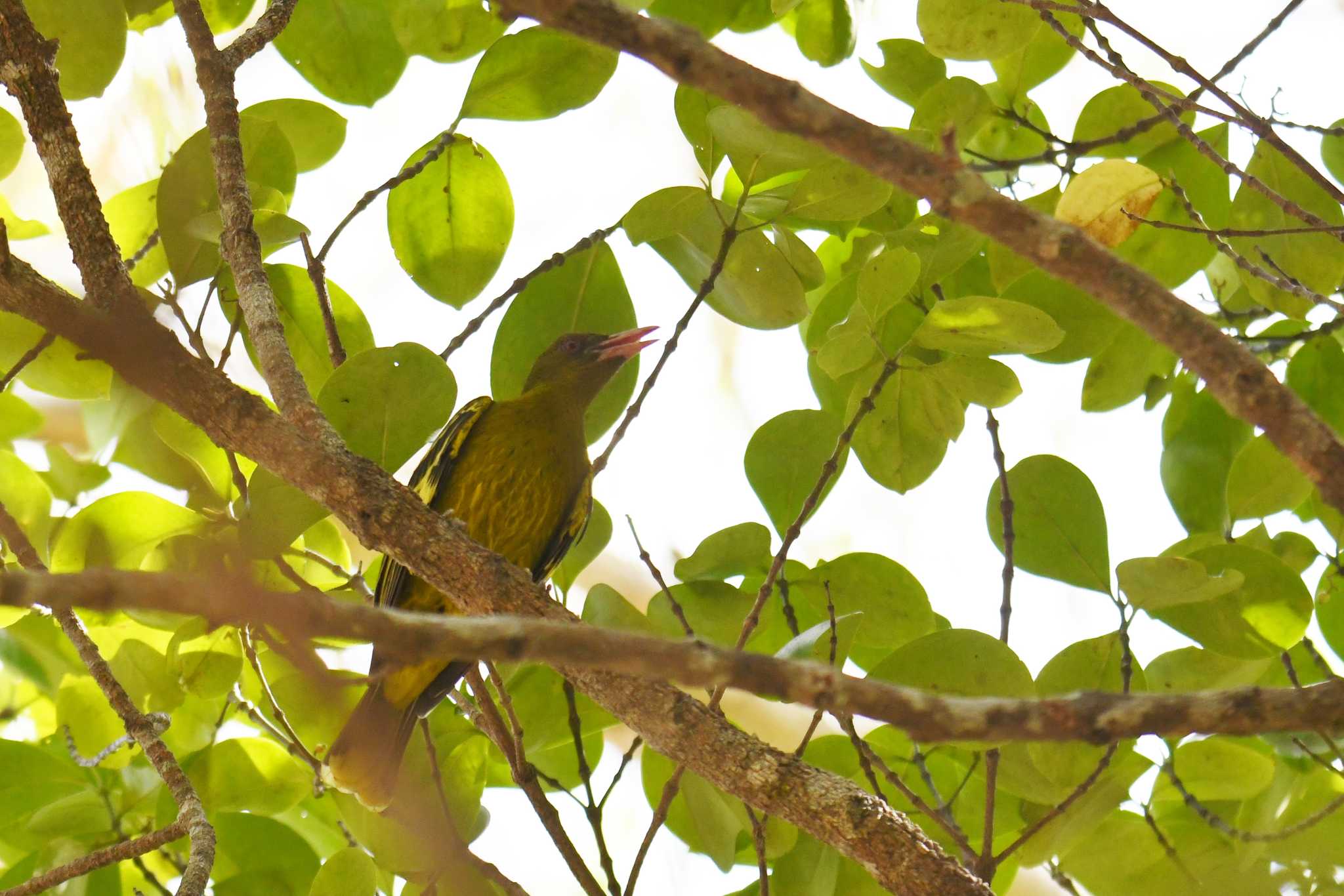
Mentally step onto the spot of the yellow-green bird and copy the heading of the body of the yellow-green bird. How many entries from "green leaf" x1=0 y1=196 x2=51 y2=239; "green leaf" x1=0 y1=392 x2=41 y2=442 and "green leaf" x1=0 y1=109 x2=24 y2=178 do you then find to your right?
3

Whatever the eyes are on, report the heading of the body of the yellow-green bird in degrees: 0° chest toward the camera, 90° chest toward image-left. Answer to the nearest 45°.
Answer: approximately 315°

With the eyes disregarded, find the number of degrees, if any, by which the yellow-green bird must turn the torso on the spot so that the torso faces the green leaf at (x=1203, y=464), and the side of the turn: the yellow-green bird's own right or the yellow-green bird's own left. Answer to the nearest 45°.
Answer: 0° — it already faces it

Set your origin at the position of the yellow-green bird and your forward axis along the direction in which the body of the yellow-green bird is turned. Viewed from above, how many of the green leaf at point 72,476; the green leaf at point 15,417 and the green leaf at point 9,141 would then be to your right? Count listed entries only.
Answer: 3

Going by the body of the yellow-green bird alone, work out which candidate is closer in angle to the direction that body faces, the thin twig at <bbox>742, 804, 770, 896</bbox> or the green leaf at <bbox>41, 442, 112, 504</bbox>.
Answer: the thin twig

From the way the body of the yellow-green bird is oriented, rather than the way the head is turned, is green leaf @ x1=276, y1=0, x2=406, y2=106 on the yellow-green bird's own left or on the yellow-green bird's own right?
on the yellow-green bird's own right
